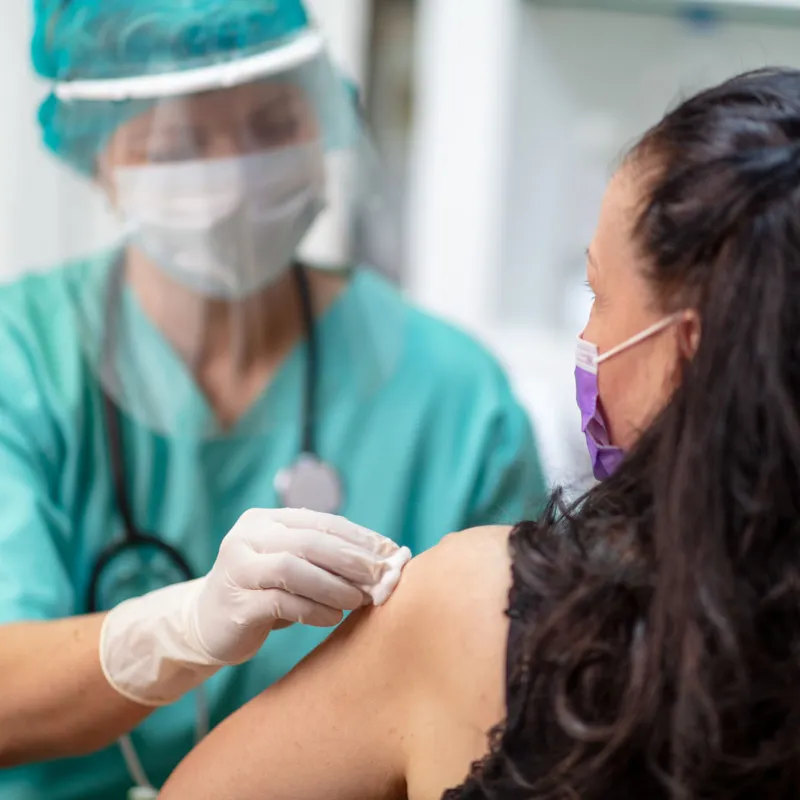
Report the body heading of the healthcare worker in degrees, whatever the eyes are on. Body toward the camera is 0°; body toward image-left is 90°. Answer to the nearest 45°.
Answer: approximately 0°

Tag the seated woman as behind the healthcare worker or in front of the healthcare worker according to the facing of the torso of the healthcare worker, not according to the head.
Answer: in front
